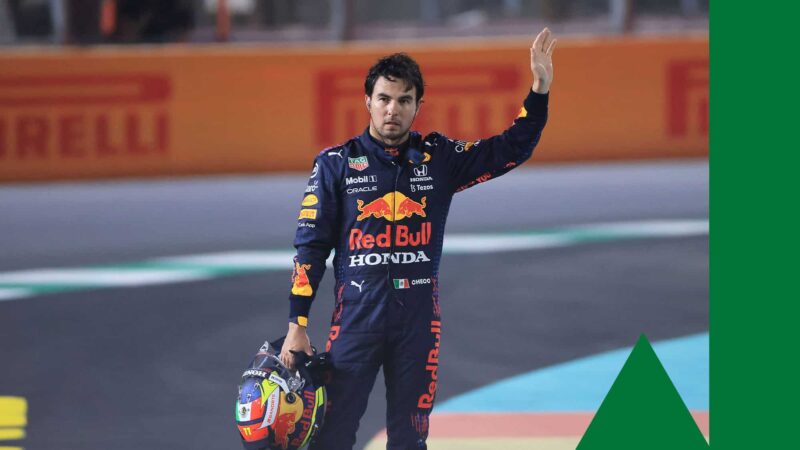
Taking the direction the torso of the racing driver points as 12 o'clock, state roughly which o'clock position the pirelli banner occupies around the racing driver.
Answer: The pirelli banner is roughly at 6 o'clock from the racing driver.

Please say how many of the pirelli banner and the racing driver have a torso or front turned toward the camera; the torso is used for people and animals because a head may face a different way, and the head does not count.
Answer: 2

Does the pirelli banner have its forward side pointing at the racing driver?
yes

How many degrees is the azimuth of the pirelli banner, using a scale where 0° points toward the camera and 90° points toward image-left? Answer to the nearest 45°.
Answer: approximately 0°
